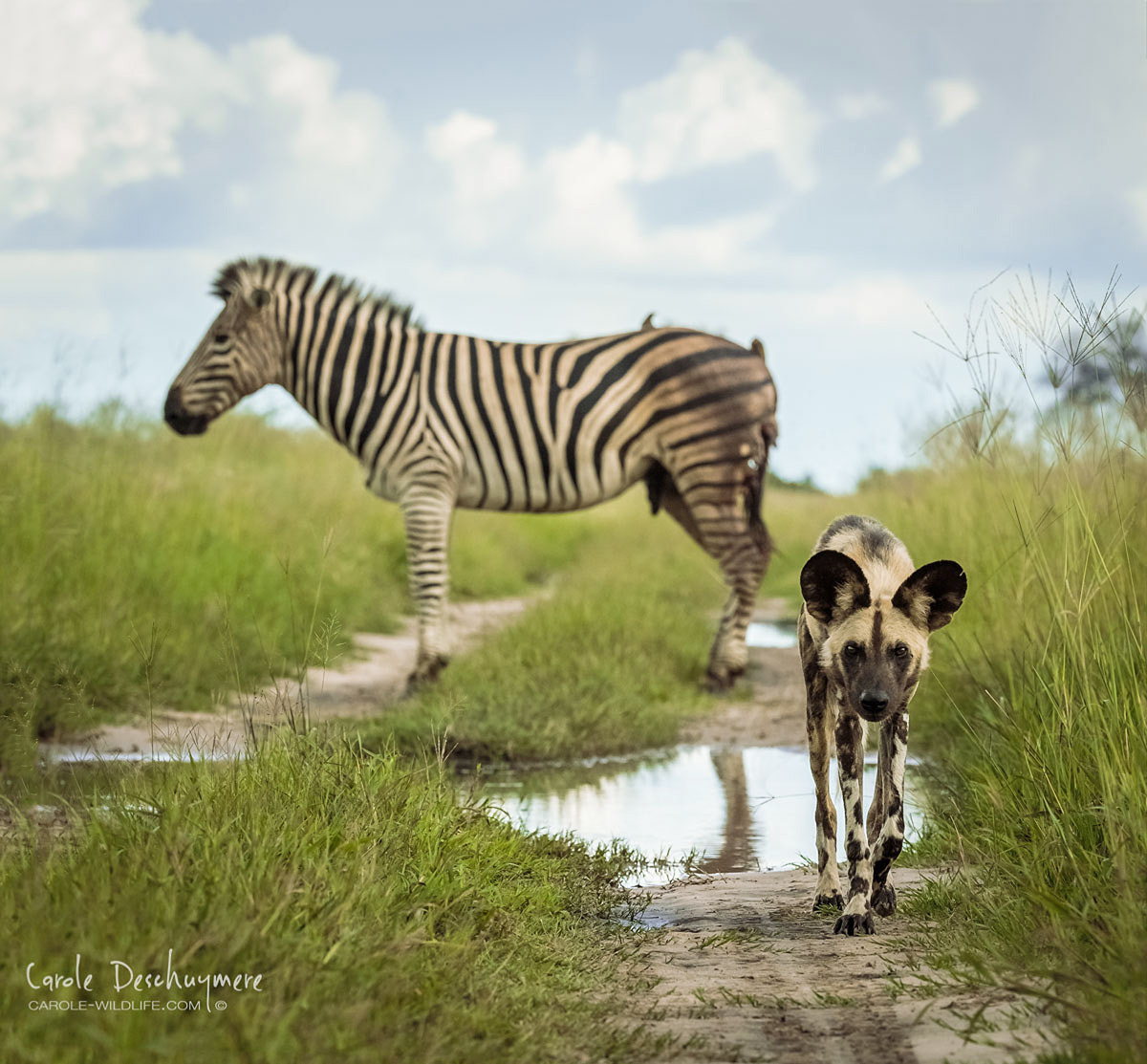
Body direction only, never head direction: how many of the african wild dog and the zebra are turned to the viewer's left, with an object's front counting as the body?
1

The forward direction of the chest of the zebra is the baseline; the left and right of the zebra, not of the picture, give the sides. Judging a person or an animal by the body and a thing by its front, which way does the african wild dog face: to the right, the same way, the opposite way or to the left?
to the left

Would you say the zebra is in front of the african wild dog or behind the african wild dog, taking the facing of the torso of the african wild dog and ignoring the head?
behind

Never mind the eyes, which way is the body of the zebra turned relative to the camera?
to the viewer's left

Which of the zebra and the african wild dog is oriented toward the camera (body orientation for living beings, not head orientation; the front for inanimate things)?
the african wild dog

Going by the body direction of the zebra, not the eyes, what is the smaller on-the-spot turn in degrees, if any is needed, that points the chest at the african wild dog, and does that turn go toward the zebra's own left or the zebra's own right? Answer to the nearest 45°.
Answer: approximately 90° to the zebra's own left

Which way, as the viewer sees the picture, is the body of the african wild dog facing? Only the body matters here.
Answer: toward the camera
